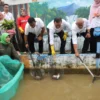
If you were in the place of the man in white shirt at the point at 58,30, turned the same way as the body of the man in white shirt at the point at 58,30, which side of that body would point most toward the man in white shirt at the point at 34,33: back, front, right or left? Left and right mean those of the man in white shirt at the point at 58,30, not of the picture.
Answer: right

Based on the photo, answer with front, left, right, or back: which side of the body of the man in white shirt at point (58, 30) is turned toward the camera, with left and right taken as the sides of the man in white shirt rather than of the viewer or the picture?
front

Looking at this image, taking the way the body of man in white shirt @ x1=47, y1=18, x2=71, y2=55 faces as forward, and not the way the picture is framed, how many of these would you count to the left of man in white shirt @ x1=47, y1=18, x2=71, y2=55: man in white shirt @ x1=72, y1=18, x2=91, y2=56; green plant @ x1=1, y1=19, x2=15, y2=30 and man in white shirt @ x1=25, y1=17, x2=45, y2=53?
1

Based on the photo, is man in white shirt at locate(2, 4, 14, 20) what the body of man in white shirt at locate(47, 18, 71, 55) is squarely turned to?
no

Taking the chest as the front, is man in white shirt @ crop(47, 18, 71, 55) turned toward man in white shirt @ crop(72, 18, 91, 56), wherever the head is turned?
no

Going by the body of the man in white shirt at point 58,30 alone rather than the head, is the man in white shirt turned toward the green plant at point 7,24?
no

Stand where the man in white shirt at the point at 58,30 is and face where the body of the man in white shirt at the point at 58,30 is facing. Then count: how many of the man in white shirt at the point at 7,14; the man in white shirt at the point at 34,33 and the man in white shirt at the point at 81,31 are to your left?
1
